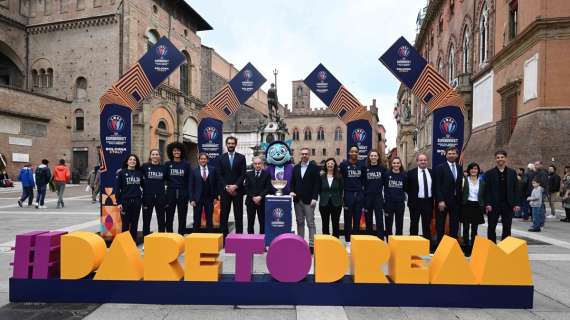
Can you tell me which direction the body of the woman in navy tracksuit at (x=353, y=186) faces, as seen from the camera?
toward the camera

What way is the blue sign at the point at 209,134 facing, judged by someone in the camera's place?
facing the viewer

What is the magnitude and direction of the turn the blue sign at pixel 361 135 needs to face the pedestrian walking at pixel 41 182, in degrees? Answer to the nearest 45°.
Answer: approximately 90° to its right

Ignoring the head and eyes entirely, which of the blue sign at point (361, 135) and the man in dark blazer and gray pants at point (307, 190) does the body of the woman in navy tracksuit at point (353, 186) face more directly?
the man in dark blazer and gray pants

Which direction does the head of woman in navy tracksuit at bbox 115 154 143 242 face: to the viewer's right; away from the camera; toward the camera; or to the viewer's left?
toward the camera

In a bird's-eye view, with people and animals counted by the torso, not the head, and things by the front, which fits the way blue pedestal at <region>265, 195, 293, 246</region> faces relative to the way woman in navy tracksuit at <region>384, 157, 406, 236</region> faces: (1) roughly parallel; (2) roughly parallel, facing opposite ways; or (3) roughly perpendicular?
roughly parallel

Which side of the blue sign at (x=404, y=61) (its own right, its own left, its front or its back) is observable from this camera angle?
front

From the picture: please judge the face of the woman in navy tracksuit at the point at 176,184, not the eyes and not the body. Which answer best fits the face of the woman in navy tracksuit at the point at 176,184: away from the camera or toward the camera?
toward the camera

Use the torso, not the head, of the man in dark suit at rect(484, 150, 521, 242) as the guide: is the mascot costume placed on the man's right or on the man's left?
on the man's right

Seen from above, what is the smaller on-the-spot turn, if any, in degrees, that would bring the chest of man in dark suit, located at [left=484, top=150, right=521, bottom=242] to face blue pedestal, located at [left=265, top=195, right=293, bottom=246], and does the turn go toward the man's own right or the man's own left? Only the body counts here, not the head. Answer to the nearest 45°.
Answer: approximately 45° to the man's own right

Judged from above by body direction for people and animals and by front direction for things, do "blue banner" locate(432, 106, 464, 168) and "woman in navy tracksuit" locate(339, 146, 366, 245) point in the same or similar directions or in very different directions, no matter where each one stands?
same or similar directions

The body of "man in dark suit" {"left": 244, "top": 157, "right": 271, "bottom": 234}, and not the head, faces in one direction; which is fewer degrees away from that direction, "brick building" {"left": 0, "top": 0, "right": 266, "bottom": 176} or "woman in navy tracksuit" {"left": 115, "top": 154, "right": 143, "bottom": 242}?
the woman in navy tracksuit

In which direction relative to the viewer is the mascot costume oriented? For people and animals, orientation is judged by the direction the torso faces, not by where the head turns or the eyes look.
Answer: toward the camera
